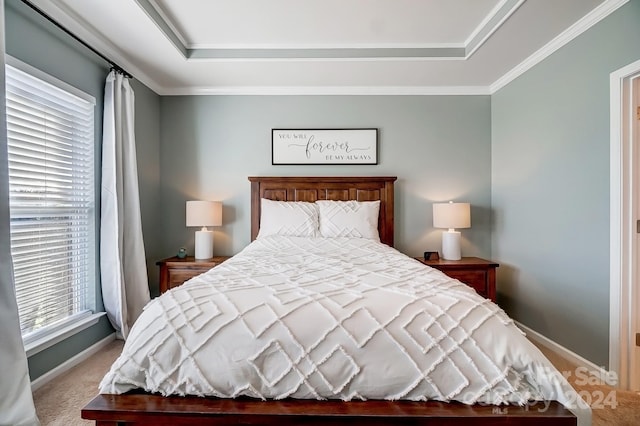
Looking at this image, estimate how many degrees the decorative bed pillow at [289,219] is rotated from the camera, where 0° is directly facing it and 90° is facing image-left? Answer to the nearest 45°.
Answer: approximately 0°

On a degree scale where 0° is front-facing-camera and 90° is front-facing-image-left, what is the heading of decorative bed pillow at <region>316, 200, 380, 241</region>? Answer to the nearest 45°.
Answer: approximately 0°

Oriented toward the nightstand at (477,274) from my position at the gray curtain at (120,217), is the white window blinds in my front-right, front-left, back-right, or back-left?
back-right

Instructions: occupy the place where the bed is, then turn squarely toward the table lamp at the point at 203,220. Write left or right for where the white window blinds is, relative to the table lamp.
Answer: left

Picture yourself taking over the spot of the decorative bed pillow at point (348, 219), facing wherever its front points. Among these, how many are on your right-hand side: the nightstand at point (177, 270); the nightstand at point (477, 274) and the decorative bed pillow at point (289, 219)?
2
